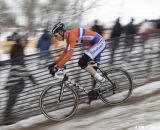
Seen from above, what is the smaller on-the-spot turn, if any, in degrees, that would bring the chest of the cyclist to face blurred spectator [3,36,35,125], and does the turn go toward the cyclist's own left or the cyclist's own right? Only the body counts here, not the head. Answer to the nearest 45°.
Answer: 0° — they already face them

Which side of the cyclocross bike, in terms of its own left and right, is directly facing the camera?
left

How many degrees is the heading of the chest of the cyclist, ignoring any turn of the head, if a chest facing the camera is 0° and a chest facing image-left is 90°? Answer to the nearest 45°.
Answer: approximately 90°

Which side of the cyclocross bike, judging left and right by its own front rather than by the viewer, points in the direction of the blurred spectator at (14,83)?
front
